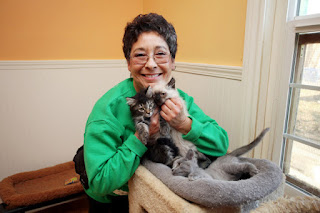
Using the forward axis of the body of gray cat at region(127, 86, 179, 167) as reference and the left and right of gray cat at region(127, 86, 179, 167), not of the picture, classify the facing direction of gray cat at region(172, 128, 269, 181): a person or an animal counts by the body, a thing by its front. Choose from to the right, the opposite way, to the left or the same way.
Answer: to the right

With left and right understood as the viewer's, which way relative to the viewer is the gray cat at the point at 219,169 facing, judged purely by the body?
facing to the left of the viewer

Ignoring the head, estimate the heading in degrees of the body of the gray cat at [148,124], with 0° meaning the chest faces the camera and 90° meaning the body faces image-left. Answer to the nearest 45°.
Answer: approximately 0°
